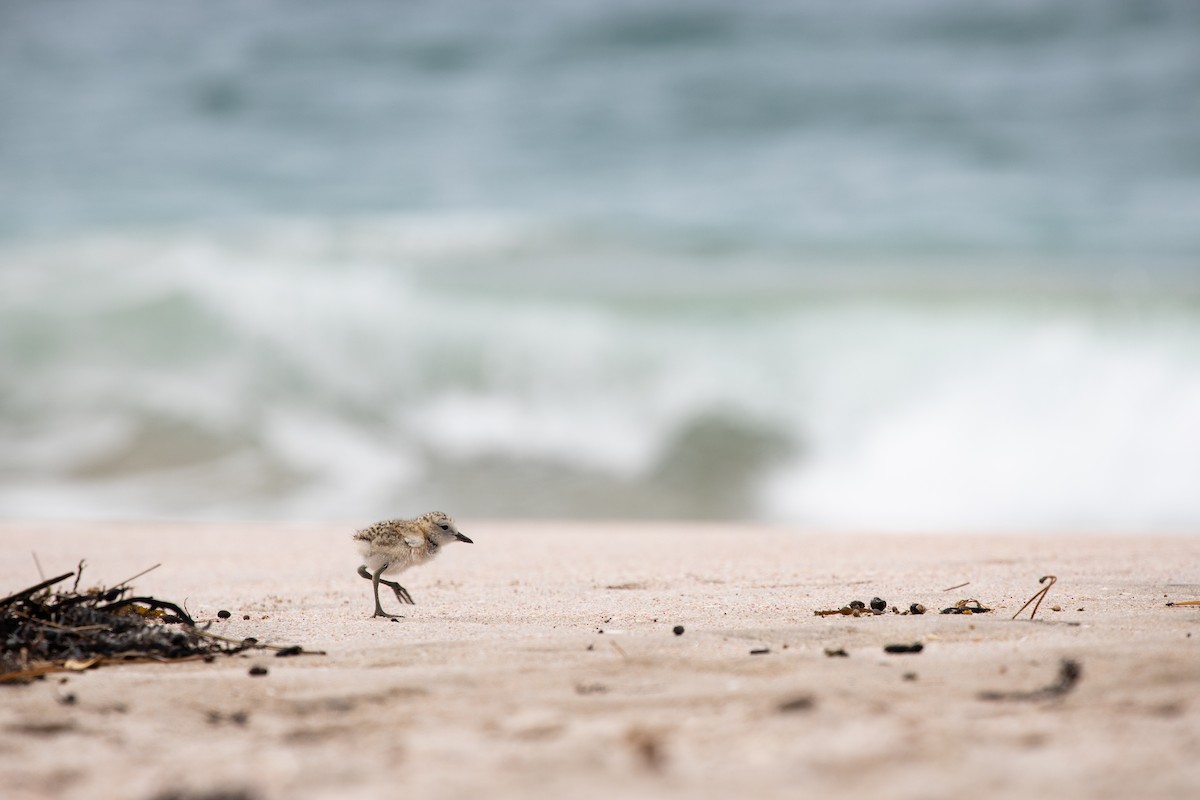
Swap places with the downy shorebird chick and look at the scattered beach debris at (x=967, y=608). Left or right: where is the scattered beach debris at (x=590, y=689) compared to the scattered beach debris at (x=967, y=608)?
right

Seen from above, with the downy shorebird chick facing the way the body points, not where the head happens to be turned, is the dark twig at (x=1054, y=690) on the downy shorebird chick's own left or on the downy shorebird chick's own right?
on the downy shorebird chick's own right

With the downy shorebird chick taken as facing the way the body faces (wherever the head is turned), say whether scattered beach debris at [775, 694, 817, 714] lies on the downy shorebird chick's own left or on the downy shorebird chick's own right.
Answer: on the downy shorebird chick's own right

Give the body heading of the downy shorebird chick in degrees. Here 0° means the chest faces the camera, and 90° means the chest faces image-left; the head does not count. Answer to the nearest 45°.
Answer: approximately 270°

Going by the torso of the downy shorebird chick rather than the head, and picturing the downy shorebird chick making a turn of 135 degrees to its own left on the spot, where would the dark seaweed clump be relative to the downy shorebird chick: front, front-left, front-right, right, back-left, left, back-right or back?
left

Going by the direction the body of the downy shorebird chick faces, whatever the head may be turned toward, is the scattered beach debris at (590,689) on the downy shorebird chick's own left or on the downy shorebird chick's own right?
on the downy shorebird chick's own right
